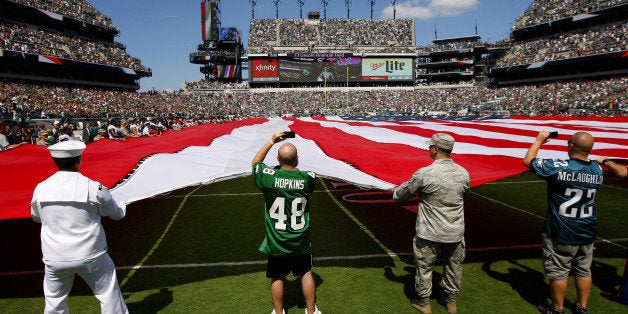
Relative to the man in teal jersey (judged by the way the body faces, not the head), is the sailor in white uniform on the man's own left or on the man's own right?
on the man's own left

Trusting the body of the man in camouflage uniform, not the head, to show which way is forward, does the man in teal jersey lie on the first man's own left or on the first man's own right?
on the first man's own right

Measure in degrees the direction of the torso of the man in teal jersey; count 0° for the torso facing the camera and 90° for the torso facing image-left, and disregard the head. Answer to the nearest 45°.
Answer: approximately 135°

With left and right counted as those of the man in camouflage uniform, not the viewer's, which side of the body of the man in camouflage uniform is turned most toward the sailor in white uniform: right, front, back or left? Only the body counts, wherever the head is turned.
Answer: left

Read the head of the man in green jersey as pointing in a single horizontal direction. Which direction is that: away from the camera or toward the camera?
away from the camera

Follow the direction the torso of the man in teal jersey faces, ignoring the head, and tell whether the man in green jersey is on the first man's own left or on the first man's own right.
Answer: on the first man's own left

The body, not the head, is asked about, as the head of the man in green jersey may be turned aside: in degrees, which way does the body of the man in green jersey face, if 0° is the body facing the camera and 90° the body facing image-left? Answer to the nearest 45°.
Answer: approximately 180°

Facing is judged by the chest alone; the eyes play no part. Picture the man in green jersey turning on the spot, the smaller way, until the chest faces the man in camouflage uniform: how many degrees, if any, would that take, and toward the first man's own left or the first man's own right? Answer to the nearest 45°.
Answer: approximately 90° to the first man's own right

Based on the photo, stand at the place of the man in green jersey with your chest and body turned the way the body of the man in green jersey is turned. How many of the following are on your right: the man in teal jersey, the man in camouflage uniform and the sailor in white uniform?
2

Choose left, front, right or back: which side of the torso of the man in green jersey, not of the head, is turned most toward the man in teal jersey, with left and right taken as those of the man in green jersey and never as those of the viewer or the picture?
right
